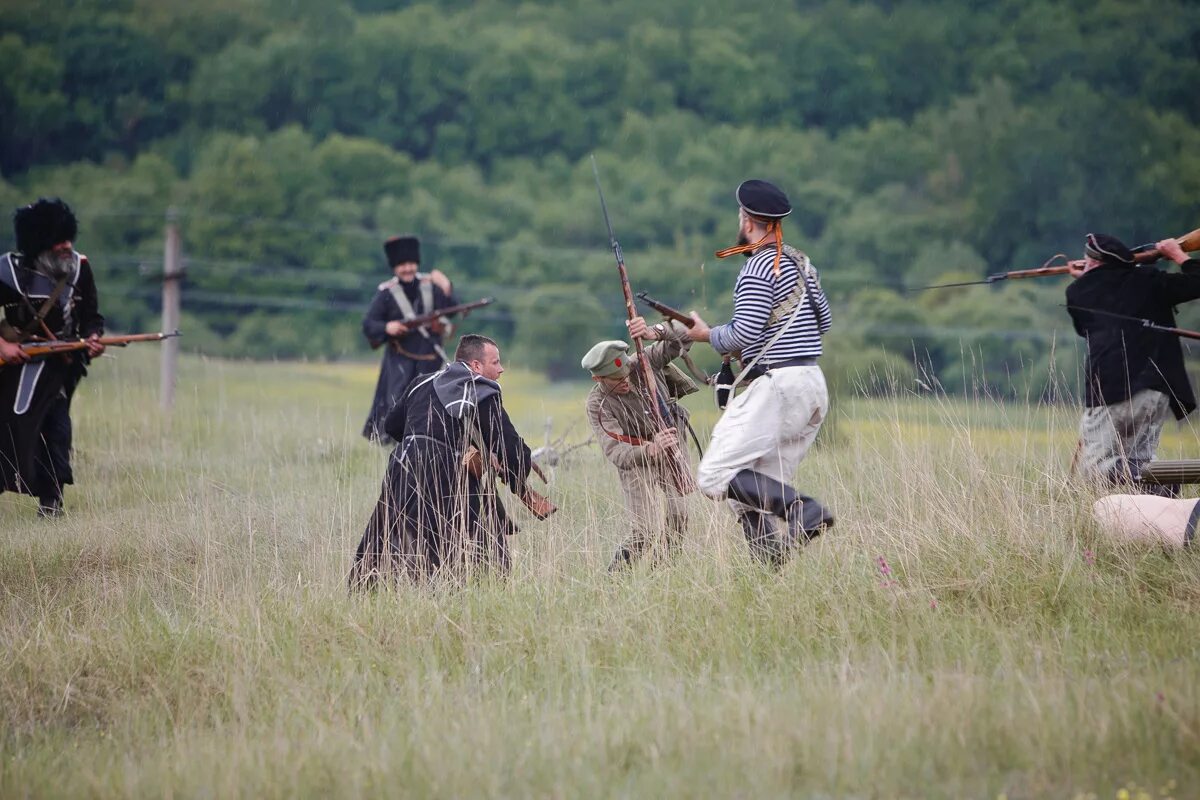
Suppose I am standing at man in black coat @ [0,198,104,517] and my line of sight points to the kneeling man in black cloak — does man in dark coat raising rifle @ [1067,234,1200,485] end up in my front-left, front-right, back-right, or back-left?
front-left

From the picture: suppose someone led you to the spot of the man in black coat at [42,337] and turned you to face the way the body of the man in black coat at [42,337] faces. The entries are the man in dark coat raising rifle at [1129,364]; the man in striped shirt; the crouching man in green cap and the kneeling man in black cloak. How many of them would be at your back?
0

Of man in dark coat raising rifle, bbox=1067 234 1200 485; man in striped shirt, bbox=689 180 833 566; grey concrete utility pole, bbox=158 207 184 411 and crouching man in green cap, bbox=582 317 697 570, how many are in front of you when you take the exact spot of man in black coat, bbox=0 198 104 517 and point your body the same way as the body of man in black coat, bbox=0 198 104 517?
3

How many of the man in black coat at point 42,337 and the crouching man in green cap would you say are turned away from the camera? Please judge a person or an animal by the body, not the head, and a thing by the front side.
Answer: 0

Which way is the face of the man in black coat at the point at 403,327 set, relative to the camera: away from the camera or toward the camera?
toward the camera

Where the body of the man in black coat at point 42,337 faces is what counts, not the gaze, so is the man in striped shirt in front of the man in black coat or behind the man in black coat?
in front

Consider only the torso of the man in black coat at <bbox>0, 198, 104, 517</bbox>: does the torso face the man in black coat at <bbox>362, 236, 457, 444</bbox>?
no

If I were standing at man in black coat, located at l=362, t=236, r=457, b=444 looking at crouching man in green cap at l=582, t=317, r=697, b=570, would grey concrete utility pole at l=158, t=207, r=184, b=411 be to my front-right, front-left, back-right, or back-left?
back-right

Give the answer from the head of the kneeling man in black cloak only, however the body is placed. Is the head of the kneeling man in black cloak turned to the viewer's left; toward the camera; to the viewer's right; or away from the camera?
to the viewer's right

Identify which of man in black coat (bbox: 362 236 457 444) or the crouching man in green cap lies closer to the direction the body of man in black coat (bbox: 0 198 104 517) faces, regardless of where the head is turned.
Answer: the crouching man in green cap

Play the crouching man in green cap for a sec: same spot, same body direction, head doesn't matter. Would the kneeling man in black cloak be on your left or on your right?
on your right

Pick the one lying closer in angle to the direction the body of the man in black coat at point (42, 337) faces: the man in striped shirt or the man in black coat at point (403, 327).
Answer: the man in striped shirt
